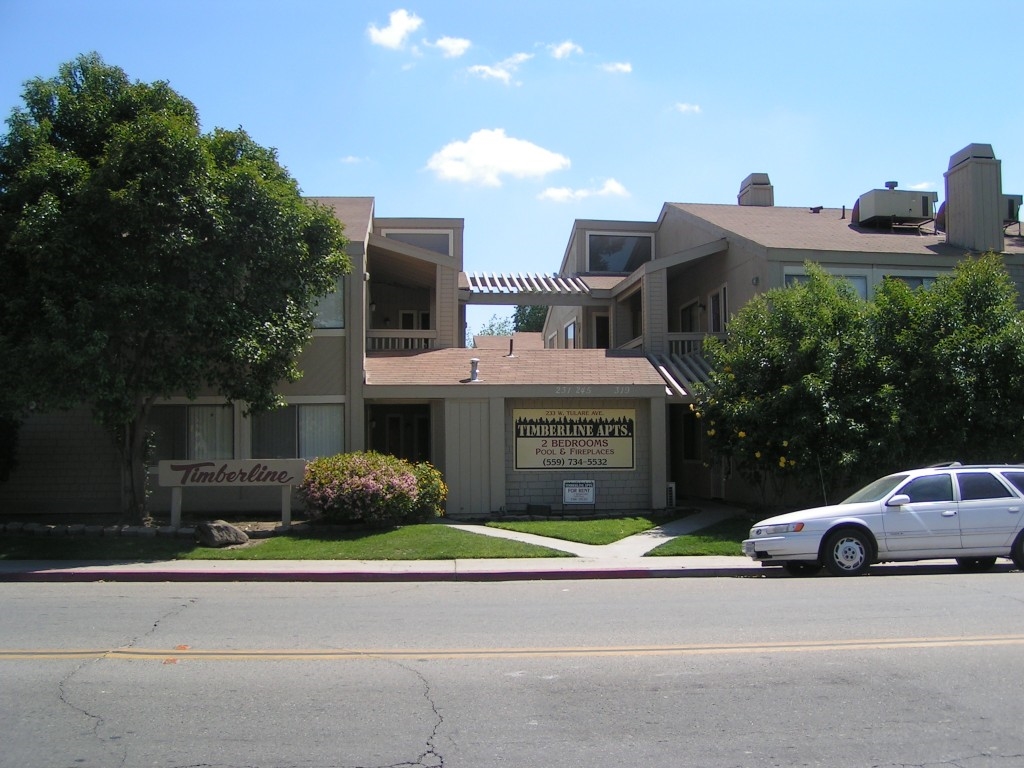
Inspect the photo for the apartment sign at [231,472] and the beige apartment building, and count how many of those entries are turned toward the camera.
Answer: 2

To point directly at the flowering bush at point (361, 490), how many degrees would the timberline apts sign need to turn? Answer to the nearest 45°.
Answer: approximately 45° to its right

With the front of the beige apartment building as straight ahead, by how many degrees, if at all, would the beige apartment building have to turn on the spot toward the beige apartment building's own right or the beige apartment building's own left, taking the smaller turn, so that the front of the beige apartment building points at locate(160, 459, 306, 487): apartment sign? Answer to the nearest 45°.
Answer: approximately 45° to the beige apartment building's own right

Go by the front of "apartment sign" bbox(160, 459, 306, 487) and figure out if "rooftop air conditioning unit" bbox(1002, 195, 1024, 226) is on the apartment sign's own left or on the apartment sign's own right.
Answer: on the apartment sign's own left

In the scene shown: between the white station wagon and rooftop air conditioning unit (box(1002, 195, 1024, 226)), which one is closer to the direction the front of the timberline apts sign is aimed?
the white station wagon

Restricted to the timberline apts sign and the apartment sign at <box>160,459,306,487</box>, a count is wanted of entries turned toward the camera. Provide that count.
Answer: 2

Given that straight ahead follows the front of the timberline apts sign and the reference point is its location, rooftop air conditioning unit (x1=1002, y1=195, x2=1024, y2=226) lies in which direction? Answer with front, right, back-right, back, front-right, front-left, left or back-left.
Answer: back-left

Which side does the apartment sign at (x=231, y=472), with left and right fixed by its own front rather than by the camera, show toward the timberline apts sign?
left

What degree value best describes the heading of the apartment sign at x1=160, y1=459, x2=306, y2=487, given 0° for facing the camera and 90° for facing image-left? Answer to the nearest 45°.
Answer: approximately 0°

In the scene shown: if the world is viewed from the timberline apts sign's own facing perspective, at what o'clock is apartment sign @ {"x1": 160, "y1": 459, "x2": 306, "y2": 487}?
The apartment sign is roughly at 2 o'clock from the timberline apts sign.
